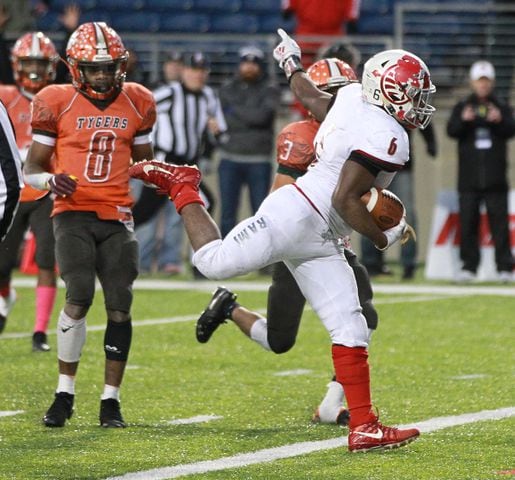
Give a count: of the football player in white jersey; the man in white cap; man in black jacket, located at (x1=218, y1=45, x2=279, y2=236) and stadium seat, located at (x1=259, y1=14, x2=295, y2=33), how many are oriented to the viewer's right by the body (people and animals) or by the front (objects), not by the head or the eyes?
1

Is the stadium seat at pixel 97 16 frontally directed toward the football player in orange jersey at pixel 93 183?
yes

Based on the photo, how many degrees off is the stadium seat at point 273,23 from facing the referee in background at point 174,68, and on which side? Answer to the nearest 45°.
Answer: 0° — it already faces them

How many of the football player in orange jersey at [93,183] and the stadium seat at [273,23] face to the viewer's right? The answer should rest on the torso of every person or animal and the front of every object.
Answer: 0

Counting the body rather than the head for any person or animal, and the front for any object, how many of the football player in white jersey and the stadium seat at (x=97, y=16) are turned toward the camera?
1

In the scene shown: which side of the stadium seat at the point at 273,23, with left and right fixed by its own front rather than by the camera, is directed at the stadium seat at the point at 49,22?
right

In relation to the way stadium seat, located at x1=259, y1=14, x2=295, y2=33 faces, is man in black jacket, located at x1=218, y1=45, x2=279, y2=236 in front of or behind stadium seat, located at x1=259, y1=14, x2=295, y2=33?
in front

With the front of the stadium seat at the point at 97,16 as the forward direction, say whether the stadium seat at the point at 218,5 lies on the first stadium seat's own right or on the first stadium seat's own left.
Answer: on the first stadium seat's own left

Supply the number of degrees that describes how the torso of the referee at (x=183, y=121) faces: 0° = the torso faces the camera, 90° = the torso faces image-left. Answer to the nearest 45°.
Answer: approximately 315°

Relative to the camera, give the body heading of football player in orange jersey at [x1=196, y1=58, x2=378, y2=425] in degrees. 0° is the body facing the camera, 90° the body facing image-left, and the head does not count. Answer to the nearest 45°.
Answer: approximately 315°

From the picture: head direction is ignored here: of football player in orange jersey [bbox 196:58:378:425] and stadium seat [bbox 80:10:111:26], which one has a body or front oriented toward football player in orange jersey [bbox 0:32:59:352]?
the stadium seat

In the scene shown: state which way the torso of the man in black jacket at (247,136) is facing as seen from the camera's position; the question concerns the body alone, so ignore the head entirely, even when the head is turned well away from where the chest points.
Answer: toward the camera

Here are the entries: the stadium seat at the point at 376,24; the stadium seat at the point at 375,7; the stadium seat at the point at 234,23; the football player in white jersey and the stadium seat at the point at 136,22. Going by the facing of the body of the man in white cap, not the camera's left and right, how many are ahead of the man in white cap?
1

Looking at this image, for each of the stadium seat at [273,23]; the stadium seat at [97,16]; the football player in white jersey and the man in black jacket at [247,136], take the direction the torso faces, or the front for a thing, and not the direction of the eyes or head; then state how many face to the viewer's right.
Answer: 1

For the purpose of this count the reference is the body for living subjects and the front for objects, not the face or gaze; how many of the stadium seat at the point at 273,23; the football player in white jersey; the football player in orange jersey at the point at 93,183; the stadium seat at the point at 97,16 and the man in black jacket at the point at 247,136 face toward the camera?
4

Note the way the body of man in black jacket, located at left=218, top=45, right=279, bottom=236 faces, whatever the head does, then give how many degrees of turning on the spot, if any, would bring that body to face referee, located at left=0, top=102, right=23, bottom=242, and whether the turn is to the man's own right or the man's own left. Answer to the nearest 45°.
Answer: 0° — they already face them

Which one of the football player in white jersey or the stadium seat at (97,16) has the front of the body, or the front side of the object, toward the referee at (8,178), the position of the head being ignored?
the stadium seat

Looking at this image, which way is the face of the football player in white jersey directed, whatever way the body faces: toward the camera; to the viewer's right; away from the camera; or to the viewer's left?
to the viewer's right
